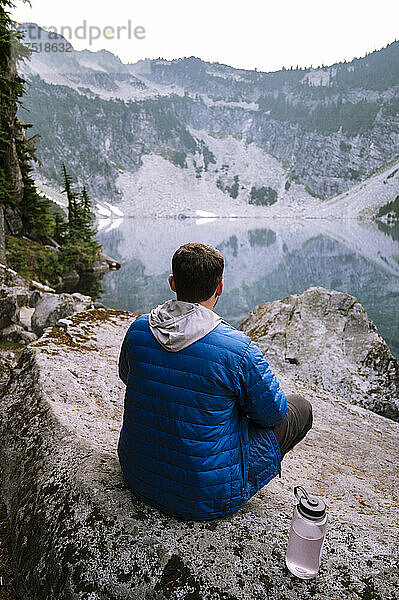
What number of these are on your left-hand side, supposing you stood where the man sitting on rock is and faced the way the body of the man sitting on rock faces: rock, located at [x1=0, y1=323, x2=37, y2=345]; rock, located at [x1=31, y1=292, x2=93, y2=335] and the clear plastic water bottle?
2

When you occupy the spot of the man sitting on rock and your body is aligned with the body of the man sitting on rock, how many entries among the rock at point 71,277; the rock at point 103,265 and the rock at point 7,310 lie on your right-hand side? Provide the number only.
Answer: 0

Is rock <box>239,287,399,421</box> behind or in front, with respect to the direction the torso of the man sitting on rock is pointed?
in front

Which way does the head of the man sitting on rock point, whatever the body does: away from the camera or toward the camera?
away from the camera

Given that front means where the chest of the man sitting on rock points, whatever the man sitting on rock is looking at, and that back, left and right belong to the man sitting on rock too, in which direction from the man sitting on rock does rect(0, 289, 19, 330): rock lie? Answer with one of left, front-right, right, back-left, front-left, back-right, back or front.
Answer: left

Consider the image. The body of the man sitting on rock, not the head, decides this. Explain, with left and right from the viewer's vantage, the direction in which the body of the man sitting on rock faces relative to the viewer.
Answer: facing away from the viewer and to the right of the viewer

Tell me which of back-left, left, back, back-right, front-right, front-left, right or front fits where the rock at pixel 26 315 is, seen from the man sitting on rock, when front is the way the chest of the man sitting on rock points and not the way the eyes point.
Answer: left

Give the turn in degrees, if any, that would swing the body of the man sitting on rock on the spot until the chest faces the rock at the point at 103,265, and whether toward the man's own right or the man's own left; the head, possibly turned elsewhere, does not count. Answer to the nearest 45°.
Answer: approximately 45° to the man's own left

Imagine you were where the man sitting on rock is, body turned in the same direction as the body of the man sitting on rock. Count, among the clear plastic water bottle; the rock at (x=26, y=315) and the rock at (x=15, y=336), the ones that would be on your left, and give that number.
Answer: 2

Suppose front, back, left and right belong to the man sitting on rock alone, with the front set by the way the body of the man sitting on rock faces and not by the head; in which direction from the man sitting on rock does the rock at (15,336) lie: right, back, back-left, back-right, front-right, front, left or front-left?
left

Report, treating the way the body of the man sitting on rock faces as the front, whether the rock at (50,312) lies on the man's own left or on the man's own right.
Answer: on the man's own left

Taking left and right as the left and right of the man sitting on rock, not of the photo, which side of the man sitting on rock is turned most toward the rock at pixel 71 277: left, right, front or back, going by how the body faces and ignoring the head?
left
